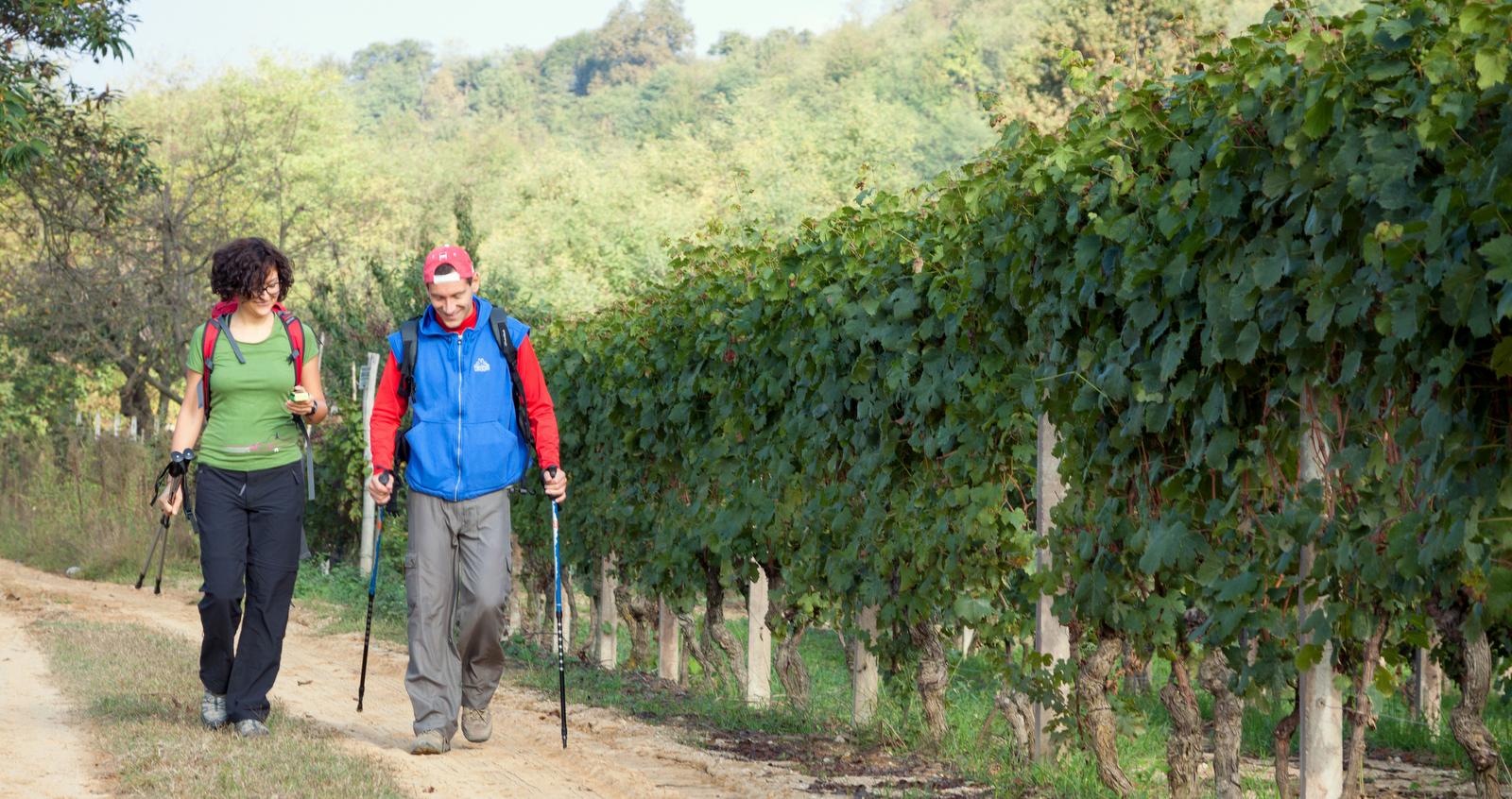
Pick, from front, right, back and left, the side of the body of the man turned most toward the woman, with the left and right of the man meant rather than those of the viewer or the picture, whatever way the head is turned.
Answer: right

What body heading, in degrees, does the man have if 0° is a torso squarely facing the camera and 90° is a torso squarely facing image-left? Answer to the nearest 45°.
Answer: approximately 0°

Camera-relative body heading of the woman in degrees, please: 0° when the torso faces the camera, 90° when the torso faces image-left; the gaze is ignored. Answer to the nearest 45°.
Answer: approximately 0°

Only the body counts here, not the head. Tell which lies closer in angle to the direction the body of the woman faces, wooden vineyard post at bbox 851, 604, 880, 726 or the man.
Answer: the man

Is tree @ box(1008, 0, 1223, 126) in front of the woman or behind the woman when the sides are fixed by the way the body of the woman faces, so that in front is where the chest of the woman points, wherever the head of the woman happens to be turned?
behind

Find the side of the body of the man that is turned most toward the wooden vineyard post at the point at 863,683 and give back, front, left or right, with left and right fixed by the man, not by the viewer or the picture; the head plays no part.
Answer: left

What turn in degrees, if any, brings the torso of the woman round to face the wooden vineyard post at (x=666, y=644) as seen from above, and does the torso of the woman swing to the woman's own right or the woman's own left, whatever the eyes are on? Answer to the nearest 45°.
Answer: approximately 135° to the woman's own left

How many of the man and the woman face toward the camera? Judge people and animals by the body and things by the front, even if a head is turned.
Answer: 2

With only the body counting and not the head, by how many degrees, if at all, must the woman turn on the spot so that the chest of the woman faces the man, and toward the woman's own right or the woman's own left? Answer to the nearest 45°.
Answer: approximately 45° to the woman's own left

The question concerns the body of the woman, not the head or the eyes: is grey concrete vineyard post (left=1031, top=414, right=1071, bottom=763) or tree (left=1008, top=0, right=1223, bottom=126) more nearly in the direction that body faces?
the grey concrete vineyard post

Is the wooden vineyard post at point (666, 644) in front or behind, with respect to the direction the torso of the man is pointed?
behind

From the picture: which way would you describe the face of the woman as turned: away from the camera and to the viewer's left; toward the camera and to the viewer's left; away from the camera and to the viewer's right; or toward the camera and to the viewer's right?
toward the camera and to the viewer's right
